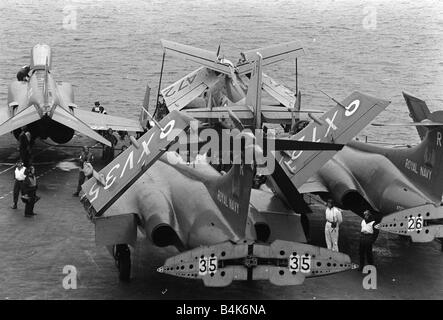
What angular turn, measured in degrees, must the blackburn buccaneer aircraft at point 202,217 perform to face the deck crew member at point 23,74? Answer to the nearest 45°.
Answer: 0° — it already faces them

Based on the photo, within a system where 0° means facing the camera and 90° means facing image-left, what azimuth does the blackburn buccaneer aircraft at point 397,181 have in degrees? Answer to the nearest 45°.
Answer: approximately 135°

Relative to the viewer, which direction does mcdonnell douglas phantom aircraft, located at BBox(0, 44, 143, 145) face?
away from the camera

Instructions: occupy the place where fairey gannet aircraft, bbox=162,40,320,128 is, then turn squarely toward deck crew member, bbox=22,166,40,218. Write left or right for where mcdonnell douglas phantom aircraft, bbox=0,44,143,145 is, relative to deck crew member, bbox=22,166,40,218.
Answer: right

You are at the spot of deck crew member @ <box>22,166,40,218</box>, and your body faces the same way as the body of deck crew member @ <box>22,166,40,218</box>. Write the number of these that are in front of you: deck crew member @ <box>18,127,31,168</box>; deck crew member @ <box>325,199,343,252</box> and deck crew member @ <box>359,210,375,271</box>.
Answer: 1

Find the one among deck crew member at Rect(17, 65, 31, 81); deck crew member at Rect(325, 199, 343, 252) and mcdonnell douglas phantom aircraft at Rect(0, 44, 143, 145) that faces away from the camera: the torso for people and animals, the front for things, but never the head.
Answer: the mcdonnell douglas phantom aircraft

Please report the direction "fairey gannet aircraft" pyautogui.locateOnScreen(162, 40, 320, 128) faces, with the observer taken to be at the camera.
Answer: facing away from the viewer

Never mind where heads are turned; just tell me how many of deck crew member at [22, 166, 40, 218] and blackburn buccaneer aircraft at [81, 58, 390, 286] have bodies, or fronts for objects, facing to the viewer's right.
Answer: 0
